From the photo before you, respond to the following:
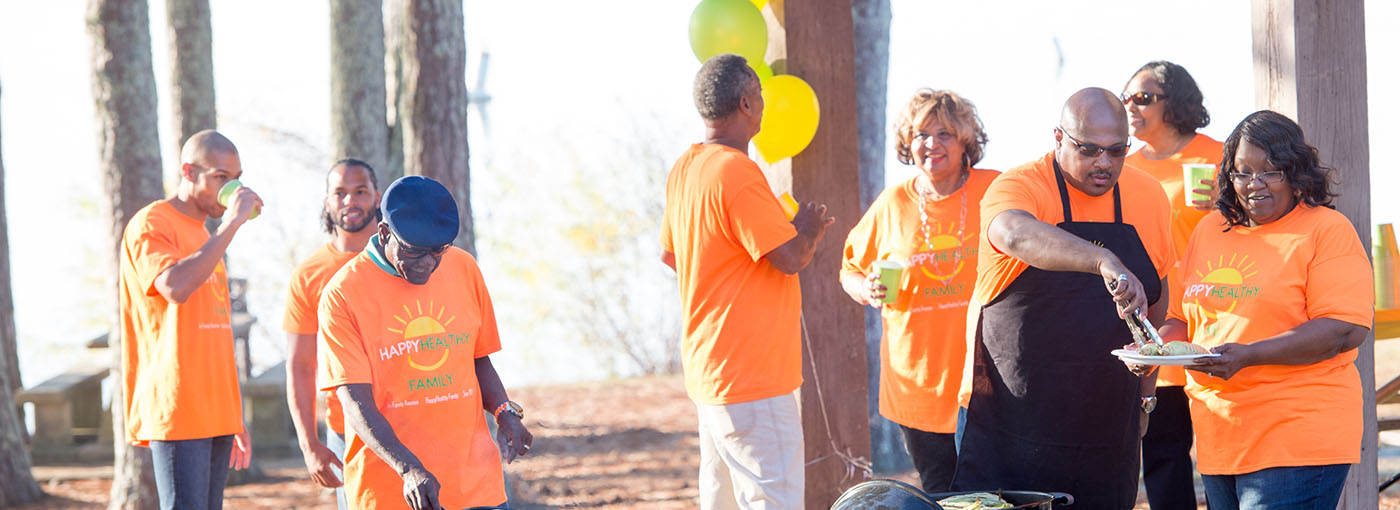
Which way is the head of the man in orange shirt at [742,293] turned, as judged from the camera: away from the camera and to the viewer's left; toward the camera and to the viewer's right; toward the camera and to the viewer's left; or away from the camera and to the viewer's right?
away from the camera and to the viewer's right

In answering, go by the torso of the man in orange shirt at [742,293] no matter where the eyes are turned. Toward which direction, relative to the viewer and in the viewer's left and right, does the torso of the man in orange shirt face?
facing away from the viewer and to the right of the viewer

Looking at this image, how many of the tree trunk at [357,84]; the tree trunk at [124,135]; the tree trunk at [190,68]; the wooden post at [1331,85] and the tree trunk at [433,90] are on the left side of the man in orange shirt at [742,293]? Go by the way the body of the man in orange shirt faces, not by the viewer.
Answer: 4

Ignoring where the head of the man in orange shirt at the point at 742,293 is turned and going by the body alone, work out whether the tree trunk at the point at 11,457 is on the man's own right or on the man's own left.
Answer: on the man's own left

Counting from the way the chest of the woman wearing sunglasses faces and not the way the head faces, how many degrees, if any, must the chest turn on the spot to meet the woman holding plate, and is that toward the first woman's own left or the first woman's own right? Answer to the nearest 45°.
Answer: approximately 45° to the first woman's own left

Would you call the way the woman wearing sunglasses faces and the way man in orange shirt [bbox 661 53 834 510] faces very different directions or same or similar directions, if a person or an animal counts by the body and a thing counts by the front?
very different directions

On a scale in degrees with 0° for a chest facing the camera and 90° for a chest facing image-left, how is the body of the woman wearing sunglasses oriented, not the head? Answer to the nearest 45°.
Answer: approximately 45°

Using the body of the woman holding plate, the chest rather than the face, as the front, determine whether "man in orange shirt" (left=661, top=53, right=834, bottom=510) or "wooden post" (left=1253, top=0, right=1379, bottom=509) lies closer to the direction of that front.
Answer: the man in orange shirt

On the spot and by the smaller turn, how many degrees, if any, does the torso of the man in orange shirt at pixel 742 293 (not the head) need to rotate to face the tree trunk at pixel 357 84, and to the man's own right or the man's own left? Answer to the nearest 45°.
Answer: approximately 90° to the man's own left

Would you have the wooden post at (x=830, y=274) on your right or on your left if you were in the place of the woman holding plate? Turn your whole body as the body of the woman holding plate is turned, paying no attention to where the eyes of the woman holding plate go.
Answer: on your right
